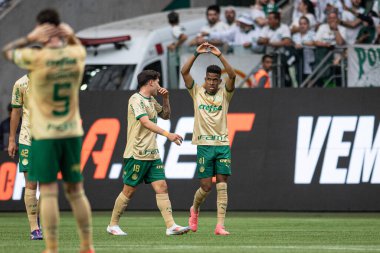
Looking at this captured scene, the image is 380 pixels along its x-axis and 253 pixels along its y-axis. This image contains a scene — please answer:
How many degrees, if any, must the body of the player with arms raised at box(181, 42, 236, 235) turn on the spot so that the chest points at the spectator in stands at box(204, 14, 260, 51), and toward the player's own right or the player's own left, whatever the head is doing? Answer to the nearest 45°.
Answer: approximately 180°

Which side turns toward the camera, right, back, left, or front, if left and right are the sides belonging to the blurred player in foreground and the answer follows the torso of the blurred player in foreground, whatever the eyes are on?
back

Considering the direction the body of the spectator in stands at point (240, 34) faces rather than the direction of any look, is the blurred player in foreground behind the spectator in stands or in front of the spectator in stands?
in front

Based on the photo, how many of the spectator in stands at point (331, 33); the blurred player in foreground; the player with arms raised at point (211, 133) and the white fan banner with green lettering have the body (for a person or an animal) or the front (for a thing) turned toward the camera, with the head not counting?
3

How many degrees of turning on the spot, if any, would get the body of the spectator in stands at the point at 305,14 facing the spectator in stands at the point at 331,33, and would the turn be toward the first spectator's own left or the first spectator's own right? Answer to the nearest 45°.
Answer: approximately 90° to the first spectator's own left
